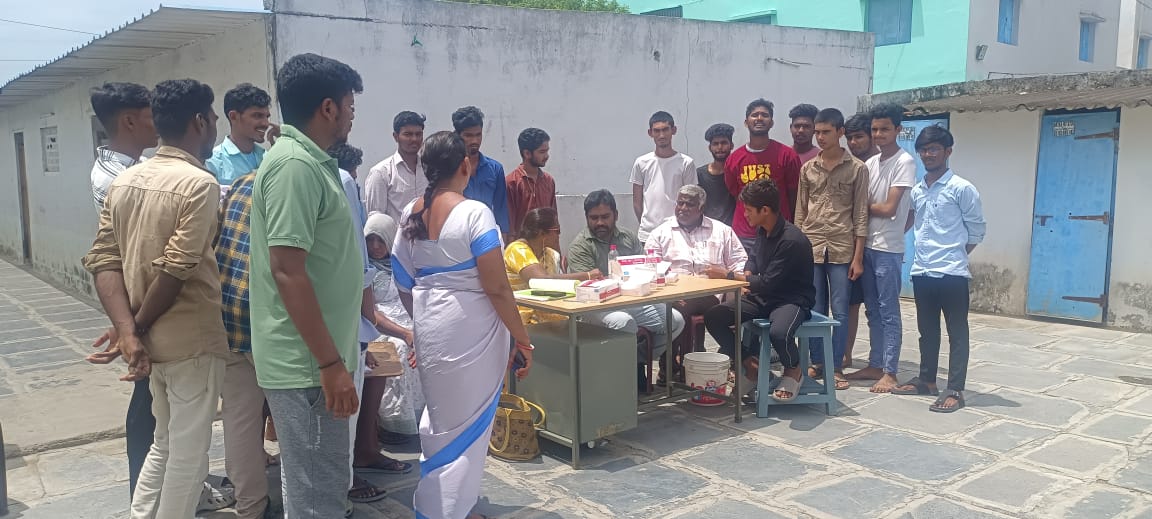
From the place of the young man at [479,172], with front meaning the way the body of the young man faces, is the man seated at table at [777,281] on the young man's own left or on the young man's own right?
on the young man's own left

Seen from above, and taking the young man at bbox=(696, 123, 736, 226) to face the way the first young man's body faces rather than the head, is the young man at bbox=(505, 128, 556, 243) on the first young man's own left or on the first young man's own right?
on the first young man's own right

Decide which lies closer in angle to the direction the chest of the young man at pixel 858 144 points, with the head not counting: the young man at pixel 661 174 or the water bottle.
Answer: the water bottle

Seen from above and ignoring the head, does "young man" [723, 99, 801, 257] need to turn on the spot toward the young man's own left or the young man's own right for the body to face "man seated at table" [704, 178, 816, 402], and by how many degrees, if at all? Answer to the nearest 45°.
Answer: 0° — they already face them

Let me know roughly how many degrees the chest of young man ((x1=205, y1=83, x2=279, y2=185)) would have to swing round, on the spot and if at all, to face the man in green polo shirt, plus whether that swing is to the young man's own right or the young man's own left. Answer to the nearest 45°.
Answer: approximately 45° to the young man's own right

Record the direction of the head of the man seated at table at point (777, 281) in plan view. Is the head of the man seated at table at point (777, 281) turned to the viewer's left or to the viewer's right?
to the viewer's left

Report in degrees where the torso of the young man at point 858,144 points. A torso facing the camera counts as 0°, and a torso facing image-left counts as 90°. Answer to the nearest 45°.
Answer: approximately 45°

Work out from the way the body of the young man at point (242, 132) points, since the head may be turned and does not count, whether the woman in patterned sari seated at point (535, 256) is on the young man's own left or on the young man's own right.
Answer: on the young man's own left

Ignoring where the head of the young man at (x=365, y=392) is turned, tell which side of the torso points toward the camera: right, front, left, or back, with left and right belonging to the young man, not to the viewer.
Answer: right
